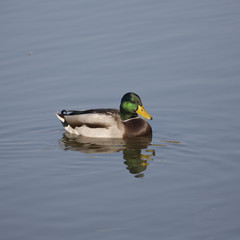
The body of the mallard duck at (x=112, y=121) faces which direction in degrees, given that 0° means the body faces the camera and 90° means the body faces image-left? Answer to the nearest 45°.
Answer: approximately 270°
